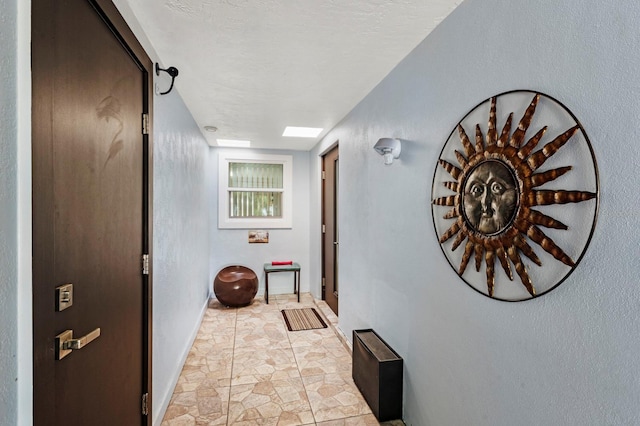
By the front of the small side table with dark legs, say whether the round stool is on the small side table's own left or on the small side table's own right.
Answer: on the small side table's own right

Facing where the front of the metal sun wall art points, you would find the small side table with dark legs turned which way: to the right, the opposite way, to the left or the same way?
to the left

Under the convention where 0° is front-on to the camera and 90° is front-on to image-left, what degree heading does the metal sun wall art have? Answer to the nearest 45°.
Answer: approximately 45°

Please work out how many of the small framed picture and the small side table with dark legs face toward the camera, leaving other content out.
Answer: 2

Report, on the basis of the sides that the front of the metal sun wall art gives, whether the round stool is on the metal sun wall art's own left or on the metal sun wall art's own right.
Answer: on the metal sun wall art's own right
